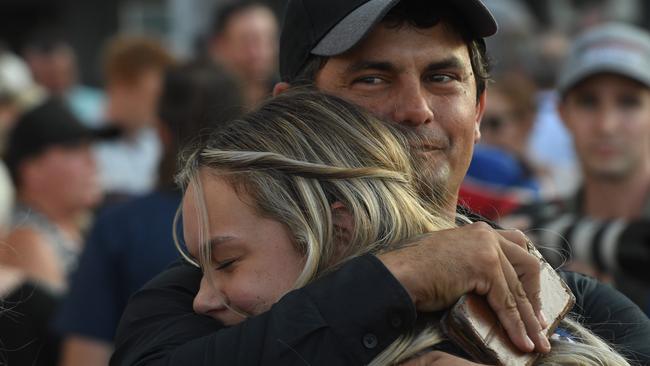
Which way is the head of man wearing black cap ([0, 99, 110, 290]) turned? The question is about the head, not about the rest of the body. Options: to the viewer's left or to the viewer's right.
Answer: to the viewer's right

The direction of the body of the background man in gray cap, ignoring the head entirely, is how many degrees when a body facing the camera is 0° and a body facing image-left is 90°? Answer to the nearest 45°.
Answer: approximately 0°

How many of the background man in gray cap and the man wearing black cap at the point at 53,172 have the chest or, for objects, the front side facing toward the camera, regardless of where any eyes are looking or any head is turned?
1

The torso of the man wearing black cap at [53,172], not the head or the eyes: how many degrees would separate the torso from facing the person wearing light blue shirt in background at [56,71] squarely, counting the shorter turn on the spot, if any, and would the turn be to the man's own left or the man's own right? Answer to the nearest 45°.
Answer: approximately 90° to the man's own left

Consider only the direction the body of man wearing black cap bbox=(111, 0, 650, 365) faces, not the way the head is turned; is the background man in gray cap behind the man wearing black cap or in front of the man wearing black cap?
behind

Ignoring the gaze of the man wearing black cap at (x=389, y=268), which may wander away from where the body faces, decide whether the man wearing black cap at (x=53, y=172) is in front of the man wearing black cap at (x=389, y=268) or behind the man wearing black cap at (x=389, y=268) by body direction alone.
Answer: behind

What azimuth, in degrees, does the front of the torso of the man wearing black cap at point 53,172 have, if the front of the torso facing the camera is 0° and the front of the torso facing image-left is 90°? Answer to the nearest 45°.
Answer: approximately 270°

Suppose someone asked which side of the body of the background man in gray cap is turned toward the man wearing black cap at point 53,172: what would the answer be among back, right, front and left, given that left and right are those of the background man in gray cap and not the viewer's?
right

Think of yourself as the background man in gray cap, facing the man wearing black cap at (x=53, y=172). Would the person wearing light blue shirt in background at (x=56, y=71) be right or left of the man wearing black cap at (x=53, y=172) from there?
right
